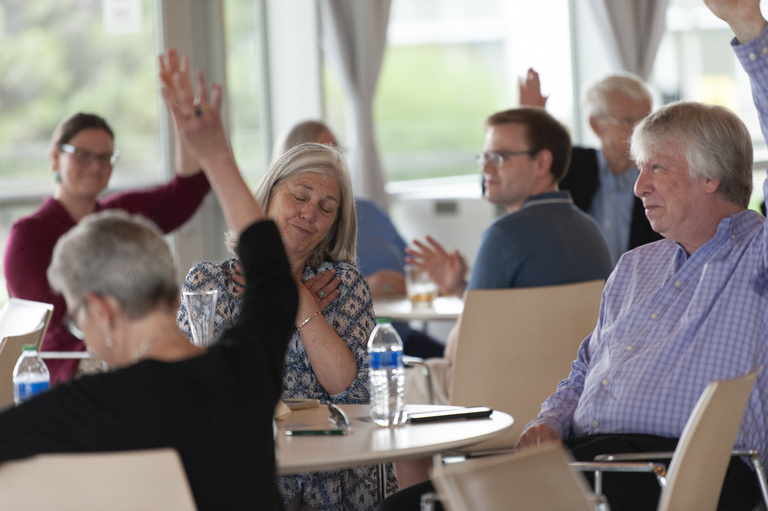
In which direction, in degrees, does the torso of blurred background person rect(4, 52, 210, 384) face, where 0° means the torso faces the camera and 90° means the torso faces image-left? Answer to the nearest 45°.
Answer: approximately 315°

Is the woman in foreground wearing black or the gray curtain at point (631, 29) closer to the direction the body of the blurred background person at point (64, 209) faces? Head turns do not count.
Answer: the woman in foreground wearing black

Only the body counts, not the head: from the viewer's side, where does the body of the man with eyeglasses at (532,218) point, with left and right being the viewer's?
facing away from the viewer and to the left of the viewer

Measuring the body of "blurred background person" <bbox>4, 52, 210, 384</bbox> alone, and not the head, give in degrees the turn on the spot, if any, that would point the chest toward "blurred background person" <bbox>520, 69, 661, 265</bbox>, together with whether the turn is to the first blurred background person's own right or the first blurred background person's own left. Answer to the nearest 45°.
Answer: approximately 45° to the first blurred background person's own left

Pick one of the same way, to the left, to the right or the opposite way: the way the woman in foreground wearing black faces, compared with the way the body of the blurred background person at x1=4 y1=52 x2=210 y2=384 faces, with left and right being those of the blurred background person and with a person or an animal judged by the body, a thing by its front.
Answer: the opposite way
